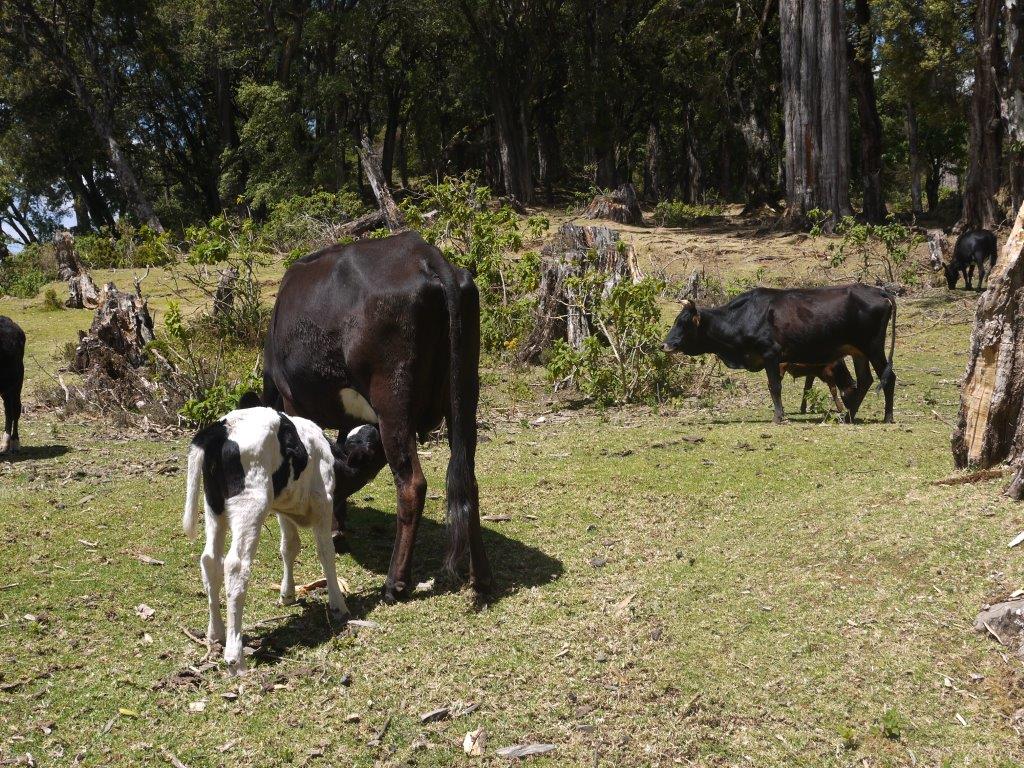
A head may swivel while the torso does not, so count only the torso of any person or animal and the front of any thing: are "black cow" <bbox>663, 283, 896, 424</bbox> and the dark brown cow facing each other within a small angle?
no

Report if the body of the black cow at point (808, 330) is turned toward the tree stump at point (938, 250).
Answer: no

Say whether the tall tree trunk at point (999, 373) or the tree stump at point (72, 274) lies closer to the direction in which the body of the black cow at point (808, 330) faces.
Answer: the tree stump

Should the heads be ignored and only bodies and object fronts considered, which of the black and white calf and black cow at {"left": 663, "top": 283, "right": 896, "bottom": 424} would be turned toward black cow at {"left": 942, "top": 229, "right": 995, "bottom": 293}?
the black and white calf

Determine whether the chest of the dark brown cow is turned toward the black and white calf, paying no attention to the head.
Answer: no

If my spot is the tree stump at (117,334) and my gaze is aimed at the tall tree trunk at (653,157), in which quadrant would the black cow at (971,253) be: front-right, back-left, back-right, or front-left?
front-right

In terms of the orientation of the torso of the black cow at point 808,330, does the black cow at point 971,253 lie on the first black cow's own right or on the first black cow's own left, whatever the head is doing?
on the first black cow's own right

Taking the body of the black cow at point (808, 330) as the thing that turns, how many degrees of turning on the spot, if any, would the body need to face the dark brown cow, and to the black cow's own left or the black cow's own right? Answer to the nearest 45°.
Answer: approximately 90° to the black cow's own left

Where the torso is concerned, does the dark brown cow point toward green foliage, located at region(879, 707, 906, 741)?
no

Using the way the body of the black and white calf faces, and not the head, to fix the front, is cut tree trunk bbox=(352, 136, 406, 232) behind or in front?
in front

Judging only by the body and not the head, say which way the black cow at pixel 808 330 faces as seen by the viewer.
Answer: to the viewer's left
